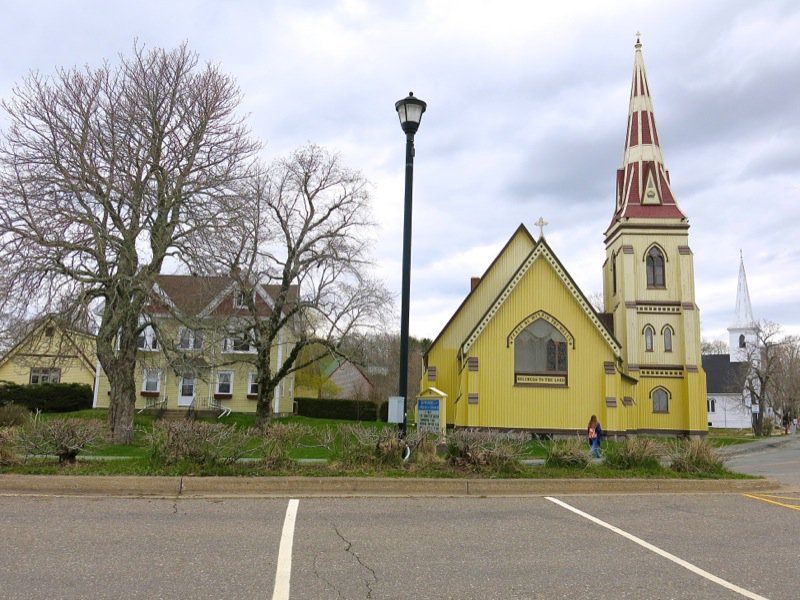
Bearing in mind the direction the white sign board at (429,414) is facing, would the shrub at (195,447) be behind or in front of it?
in front

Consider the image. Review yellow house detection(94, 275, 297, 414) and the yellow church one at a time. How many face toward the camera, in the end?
2

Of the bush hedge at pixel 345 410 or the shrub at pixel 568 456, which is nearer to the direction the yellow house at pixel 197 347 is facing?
the shrub

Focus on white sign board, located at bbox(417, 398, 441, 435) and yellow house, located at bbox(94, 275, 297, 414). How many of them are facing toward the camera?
2

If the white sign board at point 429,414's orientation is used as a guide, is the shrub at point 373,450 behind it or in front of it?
in front

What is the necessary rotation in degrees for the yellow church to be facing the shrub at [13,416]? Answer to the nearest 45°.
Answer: approximately 45° to its right

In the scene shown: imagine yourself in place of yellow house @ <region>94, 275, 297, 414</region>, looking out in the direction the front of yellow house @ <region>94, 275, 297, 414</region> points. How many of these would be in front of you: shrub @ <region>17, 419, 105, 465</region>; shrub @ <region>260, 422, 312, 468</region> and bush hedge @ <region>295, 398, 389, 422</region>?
2

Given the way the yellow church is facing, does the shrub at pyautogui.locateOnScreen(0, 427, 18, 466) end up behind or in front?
in front

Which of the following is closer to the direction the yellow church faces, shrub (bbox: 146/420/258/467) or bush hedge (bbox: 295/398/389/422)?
the shrub

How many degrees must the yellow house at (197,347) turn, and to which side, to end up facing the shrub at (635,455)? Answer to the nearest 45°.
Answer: approximately 45° to its left

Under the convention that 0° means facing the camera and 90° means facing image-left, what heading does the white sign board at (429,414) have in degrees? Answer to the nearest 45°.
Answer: approximately 0°

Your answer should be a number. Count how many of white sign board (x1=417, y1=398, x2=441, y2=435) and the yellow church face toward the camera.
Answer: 2

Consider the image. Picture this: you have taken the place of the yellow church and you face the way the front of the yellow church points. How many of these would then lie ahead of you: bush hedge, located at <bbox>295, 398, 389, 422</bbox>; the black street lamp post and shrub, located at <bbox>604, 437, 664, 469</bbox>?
2

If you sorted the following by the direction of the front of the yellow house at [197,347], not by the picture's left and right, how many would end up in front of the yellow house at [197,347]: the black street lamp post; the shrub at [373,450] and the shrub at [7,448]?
3
